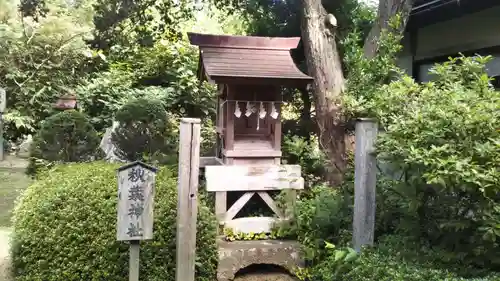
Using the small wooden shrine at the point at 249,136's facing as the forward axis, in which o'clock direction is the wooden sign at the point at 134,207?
The wooden sign is roughly at 1 o'clock from the small wooden shrine.

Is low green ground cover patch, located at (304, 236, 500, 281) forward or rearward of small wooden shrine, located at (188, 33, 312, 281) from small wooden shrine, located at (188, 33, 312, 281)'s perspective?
forward

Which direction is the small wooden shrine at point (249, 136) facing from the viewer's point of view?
toward the camera

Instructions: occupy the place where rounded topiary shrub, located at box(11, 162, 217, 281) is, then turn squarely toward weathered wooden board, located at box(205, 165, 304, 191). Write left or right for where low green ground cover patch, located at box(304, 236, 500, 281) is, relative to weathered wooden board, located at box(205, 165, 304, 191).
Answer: right

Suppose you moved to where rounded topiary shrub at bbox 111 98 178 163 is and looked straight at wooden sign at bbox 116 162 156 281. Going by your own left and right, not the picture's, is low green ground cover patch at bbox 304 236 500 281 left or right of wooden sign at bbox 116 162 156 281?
left

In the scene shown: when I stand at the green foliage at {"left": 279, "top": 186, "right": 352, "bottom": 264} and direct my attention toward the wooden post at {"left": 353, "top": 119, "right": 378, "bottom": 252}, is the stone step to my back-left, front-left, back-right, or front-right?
back-right

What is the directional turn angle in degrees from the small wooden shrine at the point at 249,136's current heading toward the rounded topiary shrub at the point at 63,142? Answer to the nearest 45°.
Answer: approximately 135° to its right

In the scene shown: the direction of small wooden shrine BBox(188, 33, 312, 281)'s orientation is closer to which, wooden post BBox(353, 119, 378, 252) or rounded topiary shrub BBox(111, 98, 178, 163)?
the wooden post

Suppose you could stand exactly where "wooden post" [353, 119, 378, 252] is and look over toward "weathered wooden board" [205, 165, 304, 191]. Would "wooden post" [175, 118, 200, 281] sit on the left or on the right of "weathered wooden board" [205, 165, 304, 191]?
left

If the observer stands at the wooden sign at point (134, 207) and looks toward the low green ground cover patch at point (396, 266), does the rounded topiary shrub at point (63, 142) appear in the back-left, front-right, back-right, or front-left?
back-left

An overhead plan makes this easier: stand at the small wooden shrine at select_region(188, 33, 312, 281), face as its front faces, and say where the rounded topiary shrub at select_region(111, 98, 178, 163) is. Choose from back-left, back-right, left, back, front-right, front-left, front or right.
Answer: back-right
